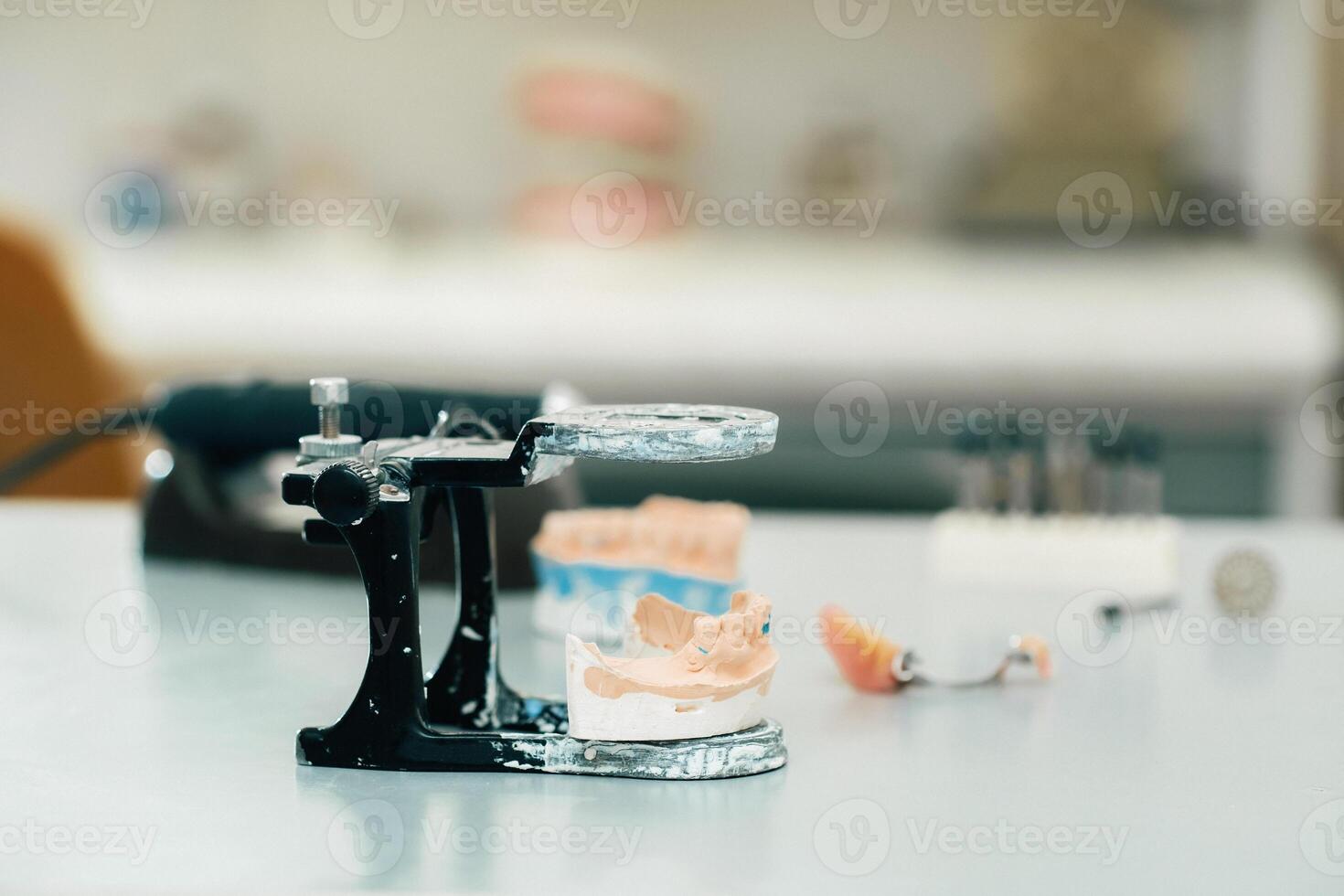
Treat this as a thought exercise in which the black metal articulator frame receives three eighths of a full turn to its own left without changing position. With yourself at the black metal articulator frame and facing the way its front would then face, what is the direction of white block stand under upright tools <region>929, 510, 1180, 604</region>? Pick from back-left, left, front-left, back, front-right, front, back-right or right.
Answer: right

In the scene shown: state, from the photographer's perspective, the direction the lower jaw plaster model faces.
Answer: facing to the right of the viewer

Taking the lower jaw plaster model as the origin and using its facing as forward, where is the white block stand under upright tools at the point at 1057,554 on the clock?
The white block stand under upright tools is roughly at 10 o'clock from the lower jaw plaster model.

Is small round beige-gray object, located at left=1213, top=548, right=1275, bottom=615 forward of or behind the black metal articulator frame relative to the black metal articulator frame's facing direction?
forward

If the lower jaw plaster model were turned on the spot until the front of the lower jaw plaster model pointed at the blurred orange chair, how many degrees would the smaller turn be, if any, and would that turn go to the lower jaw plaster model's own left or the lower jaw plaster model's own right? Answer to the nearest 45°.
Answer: approximately 135° to the lower jaw plaster model's own left

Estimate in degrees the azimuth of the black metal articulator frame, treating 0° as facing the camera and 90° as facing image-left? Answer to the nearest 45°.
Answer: approximately 270°
